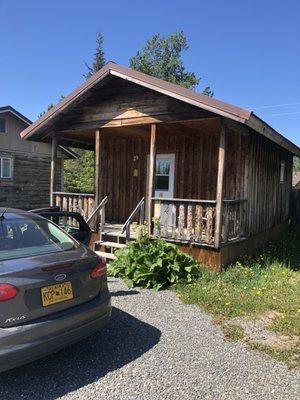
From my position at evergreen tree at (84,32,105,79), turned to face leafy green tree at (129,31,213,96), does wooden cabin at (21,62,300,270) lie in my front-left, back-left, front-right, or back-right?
front-right

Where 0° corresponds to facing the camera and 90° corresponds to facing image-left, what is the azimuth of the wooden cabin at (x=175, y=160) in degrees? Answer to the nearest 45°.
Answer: approximately 45°

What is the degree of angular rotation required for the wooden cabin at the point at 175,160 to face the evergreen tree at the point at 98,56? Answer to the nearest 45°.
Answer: approximately 135° to its right

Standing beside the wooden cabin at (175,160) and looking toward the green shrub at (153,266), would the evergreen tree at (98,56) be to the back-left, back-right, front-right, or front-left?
back-right

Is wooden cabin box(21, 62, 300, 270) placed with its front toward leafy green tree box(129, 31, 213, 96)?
no

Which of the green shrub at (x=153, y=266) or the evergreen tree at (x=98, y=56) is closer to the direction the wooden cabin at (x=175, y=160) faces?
the green shrub

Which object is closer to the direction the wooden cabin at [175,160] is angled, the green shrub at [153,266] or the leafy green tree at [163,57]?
the green shrub

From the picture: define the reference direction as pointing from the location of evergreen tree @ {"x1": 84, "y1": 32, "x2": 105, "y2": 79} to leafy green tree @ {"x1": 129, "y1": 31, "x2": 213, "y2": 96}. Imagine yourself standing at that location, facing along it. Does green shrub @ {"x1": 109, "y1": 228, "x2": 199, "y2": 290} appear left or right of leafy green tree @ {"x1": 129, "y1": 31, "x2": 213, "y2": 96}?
right

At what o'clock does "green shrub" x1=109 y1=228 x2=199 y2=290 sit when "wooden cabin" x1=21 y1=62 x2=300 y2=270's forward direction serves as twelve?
The green shrub is roughly at 11 o'clock from the wooden cabin.
